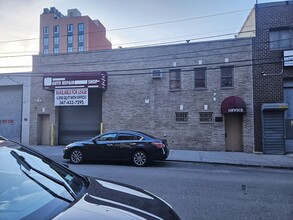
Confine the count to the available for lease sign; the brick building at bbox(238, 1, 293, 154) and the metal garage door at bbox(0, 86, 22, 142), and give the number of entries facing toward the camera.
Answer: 3

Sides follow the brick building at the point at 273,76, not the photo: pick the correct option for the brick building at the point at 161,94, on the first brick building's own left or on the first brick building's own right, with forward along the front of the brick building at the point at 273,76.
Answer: on the first brick building's own right

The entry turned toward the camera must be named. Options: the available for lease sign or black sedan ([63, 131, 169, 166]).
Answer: the available for lease sign

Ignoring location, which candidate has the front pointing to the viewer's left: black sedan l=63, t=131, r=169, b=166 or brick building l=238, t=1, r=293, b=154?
the black sedan

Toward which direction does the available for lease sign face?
toward the camera

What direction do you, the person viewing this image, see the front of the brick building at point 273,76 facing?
facing the viewer

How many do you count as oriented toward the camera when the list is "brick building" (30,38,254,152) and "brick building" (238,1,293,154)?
2

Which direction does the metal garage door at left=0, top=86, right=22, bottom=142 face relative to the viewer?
toward the camera

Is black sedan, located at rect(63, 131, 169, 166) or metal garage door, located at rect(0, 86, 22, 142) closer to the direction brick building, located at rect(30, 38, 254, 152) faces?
the black sedan

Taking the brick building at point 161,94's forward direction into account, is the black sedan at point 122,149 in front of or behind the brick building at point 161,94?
in front

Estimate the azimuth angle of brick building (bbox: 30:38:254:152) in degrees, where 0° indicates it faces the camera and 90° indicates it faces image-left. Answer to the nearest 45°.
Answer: approximately 0°

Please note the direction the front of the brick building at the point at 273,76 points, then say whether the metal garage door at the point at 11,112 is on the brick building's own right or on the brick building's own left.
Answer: on the brick building's own right

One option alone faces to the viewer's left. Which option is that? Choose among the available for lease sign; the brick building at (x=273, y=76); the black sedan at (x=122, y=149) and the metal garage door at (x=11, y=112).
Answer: the black sedan

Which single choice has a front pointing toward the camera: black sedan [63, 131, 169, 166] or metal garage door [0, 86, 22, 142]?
the metal garage door

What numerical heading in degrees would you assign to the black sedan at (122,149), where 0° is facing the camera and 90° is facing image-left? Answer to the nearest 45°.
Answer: approximately 90°

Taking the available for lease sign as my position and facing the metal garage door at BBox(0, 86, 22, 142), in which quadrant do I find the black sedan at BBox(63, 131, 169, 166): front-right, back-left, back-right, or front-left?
back-left

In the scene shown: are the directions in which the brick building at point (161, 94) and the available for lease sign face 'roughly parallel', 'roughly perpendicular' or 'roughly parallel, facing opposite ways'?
roughly parallel

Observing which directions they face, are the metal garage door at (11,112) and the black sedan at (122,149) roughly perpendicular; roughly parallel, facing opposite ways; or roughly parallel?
roughly perpendicular
